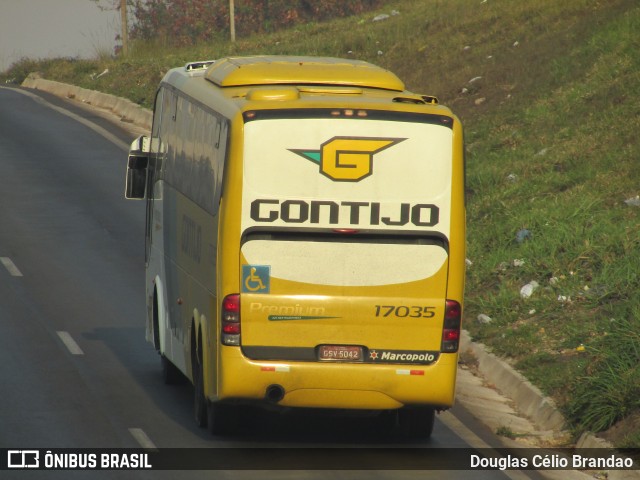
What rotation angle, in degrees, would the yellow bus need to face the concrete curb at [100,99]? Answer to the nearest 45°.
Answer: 0° — it already faces it

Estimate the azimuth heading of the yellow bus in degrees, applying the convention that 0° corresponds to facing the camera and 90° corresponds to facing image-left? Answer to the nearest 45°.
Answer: approximately 180°
